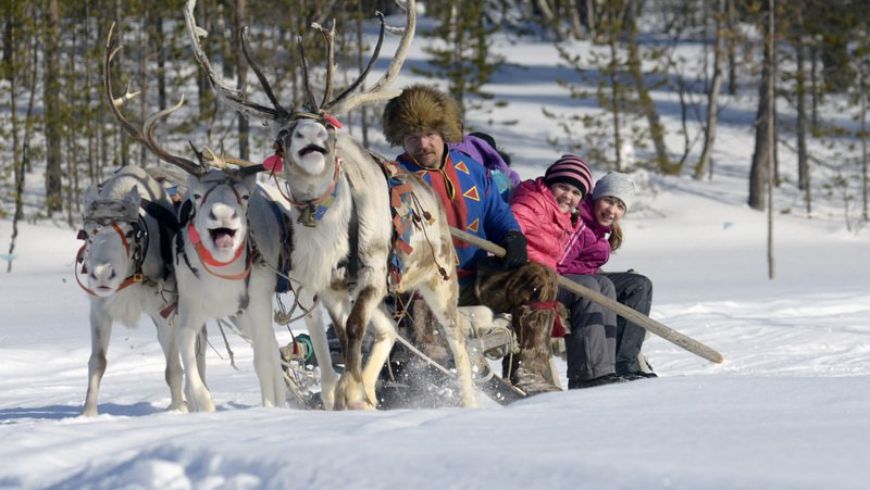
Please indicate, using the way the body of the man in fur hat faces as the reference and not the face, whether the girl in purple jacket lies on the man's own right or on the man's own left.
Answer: on the man's own left

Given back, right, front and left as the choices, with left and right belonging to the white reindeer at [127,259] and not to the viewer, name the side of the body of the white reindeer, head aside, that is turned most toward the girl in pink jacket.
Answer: back

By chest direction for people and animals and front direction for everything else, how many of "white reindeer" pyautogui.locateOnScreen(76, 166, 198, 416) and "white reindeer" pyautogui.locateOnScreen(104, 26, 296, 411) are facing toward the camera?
2

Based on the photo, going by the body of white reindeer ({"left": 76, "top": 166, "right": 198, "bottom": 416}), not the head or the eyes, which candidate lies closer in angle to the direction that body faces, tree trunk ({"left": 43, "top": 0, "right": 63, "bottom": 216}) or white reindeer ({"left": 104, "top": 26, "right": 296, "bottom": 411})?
the white reindeer

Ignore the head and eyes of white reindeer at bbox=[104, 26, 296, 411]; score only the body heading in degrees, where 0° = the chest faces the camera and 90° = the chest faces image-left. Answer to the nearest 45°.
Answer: approximately 0°

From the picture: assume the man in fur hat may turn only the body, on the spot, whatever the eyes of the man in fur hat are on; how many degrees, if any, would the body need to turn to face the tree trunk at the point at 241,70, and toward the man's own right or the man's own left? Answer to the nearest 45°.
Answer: approximately 180°

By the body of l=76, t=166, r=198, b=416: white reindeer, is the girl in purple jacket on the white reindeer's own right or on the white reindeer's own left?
on the white reindeer's own left

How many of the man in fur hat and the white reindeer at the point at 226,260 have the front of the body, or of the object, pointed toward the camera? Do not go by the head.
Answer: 2

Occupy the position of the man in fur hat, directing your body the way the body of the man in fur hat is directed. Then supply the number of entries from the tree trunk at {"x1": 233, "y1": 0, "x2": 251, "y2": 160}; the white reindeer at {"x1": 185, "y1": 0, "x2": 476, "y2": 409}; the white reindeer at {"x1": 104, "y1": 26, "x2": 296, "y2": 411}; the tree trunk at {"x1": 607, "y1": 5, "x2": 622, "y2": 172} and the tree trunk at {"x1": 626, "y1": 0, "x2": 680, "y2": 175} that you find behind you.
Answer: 3

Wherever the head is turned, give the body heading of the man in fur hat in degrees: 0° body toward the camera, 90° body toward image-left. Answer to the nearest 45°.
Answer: approximately 0°

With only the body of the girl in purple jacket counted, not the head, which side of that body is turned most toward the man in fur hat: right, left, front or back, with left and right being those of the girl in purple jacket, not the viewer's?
right

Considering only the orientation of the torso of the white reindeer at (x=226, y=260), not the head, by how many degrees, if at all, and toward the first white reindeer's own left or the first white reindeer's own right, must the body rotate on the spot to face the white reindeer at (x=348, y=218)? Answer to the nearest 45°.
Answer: approximately 45° to the first white reindeer's own left

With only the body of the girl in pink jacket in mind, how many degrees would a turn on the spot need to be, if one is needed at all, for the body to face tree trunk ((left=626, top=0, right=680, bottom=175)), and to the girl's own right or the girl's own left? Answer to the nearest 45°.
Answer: approximately 135° to the girl's own left

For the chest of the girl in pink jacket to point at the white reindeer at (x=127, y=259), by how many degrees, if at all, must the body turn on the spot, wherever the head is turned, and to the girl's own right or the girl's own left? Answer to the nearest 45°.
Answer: approximately 90° to the girl's own right

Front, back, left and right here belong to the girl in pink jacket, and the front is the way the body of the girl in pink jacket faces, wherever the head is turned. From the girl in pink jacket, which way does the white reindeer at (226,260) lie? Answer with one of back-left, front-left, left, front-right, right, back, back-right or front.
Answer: right

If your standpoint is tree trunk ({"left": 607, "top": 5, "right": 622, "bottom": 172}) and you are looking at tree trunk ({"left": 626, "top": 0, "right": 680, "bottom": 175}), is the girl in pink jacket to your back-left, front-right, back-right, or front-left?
back-right
